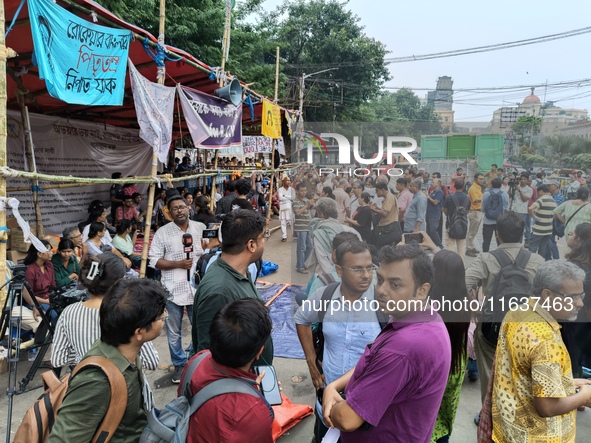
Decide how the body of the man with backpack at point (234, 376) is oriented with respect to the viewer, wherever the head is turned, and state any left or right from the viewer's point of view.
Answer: facing away from the viewer and to the right of the viewer

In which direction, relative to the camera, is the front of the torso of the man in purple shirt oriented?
to the viewer's left
